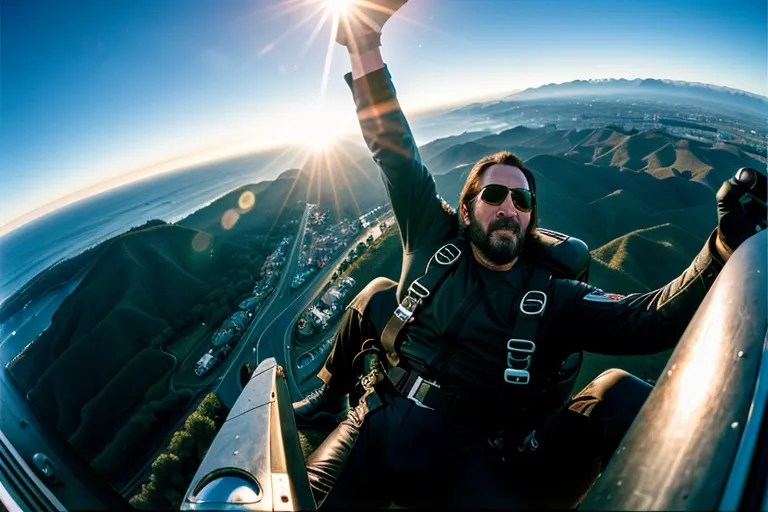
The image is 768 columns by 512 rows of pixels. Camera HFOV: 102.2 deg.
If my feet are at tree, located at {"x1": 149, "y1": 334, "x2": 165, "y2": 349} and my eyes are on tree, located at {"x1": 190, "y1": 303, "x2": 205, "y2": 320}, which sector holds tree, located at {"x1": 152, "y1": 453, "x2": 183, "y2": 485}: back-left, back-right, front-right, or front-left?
back-right

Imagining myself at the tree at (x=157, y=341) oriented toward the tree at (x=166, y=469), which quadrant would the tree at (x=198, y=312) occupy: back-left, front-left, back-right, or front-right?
back-left

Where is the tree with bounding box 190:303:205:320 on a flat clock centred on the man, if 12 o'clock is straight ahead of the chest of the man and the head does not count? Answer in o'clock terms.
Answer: The tree is roughly at 4 o'clock from the man.

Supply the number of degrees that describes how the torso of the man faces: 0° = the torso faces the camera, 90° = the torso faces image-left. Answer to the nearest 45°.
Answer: approximately 0°

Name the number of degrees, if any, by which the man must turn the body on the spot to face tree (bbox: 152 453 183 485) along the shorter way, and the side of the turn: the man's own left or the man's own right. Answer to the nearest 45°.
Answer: approximately 90° to the man's own right
